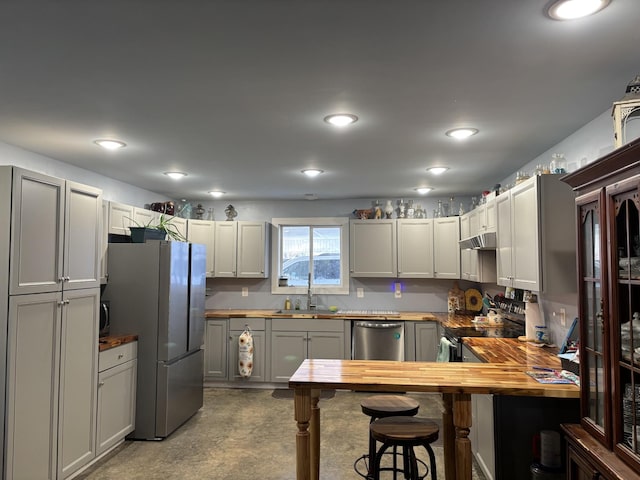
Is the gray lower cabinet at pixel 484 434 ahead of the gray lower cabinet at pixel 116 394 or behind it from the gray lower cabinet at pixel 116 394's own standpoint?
ahead

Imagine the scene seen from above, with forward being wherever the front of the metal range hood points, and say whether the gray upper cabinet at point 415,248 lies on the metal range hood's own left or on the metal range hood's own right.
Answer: on the metal range hood's own right

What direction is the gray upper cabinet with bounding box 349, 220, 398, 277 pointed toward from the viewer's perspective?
toward the camera

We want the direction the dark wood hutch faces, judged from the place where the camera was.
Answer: facing the viewer and to the left of the viewer

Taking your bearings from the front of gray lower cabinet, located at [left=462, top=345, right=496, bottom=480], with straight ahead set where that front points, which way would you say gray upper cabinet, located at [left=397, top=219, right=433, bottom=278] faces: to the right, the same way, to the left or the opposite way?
to the left

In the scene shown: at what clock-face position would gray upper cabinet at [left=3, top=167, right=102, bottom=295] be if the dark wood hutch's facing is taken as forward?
The gray upper cabinet is roughly at 1 o'clock from the dark wood hutch.

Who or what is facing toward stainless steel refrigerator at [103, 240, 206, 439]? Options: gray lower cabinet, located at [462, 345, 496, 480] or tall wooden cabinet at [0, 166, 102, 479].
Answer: the gray lower cabinet

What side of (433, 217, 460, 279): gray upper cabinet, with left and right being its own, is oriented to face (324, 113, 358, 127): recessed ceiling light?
front

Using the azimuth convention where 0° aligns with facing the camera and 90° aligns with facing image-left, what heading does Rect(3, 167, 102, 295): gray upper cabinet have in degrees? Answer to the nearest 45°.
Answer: approximately 315°

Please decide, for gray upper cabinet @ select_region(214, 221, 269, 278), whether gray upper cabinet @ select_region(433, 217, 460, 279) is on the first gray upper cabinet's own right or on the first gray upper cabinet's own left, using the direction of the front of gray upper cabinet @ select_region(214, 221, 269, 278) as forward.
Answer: on the first gray upper cabinet's own left

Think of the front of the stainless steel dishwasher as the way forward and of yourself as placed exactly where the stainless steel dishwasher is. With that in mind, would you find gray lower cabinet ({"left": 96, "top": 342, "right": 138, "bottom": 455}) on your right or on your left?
on your right

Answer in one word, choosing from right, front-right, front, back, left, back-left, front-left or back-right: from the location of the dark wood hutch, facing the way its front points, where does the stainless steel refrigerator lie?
front-right

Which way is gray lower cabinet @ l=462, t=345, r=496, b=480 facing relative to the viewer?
to the viewer's left

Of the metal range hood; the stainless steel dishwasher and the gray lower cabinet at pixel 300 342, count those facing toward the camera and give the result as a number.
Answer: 2

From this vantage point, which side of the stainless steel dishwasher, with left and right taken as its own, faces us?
front
